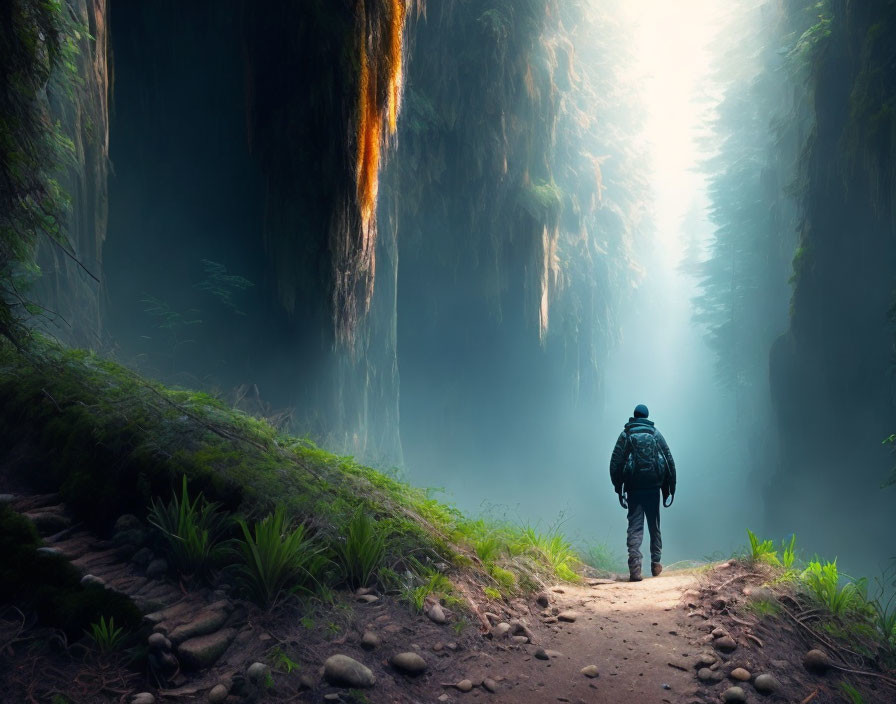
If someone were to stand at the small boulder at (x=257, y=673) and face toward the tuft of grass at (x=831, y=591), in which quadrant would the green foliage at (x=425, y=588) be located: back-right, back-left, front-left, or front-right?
front-left

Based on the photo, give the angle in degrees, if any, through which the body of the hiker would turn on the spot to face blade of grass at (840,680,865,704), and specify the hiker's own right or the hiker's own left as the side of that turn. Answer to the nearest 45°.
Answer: approximately 180°

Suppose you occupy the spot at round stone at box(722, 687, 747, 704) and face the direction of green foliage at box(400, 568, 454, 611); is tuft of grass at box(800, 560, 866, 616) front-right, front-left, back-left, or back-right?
front-right

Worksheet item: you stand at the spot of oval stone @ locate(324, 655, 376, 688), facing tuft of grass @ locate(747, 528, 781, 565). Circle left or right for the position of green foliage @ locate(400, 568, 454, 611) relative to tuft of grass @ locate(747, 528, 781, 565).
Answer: left

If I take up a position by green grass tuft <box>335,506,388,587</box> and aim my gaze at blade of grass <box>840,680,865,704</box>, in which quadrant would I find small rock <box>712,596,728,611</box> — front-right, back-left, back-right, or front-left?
front-left

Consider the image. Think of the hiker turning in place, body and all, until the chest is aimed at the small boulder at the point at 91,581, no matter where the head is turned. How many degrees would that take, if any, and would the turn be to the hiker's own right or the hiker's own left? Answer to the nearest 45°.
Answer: approximately 135° to the hiker's own left

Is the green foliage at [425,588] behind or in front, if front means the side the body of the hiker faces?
behind

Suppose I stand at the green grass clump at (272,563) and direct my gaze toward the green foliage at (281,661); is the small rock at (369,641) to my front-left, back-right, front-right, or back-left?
front-left

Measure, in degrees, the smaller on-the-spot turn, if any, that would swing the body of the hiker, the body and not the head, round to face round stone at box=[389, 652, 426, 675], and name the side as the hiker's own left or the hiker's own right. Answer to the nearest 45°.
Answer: approximately 180°

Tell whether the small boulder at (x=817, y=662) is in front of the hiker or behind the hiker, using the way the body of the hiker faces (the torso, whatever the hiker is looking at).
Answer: behind

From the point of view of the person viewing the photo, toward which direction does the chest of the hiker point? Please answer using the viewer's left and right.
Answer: facing away from the viewer

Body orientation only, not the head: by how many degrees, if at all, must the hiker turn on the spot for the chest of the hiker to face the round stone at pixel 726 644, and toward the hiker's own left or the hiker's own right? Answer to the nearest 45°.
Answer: approximately 180°

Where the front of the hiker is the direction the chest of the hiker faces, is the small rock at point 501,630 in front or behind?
behind

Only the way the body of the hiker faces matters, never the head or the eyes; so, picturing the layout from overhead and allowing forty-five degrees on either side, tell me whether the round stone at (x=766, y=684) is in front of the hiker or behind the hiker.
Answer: behind

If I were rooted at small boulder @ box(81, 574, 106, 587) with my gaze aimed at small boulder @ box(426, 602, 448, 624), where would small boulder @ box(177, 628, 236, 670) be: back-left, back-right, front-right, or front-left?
front-right
